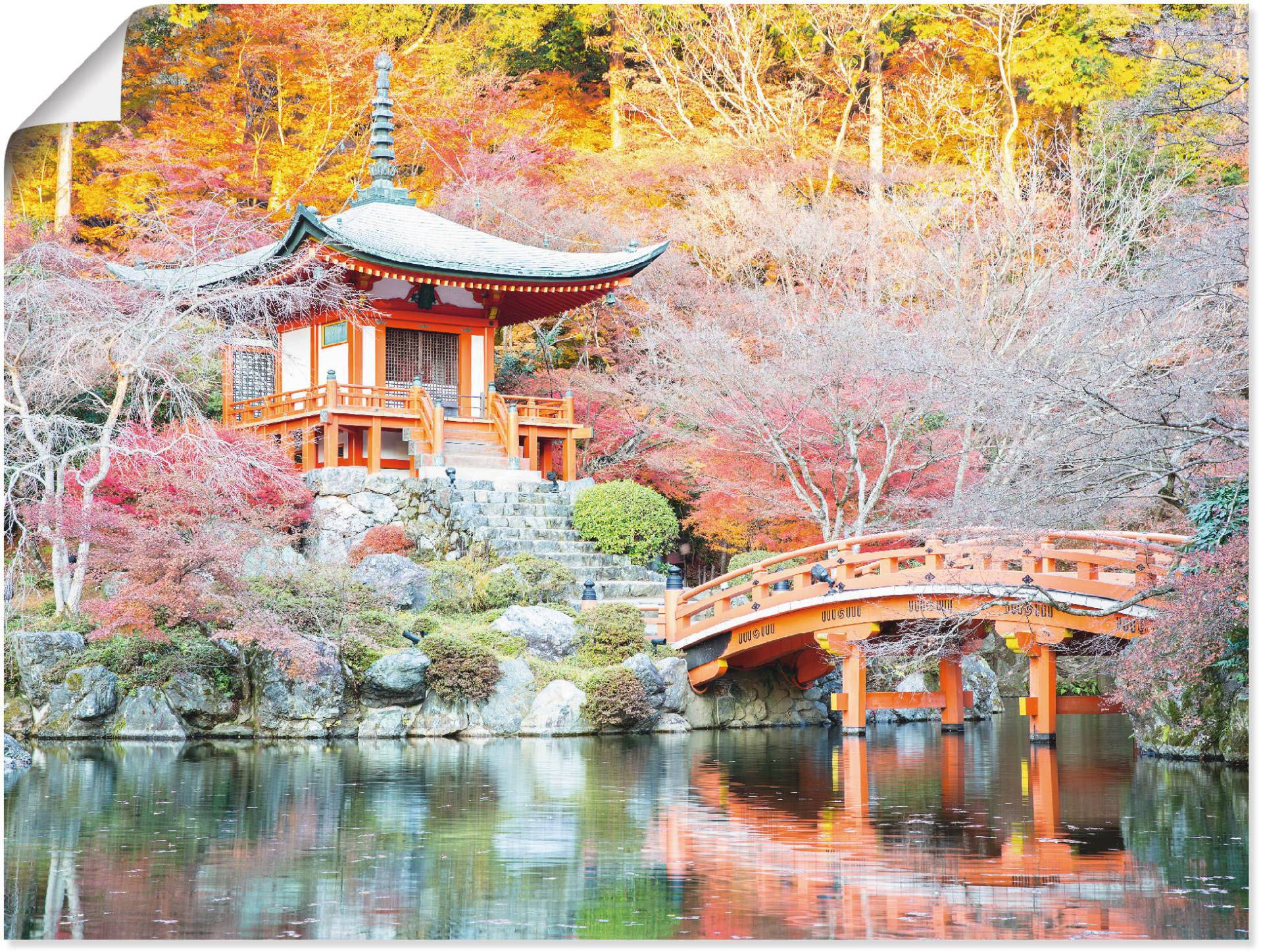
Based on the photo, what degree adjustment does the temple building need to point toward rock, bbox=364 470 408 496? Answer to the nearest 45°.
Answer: approximately 45° to its right

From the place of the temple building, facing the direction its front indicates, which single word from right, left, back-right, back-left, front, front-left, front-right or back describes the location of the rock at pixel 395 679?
front-right

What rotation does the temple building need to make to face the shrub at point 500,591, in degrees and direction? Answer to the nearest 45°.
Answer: approximately 45° to its right

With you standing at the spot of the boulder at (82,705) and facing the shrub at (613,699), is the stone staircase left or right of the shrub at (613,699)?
left

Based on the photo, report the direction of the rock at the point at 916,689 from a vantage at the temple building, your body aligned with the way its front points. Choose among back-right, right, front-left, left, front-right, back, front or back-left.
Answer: front

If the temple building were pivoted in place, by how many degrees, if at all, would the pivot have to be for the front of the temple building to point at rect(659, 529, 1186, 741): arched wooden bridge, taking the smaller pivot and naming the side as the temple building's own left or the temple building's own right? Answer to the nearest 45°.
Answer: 0° — it already faces it

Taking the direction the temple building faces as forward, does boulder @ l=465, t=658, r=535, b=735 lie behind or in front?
in front

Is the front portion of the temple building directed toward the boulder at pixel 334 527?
no

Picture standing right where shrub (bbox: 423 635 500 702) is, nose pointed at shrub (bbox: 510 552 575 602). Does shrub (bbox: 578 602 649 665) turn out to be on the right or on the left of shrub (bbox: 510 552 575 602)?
right

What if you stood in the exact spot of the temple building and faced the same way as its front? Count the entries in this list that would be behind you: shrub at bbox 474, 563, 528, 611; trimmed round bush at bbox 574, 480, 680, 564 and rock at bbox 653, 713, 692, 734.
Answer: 0

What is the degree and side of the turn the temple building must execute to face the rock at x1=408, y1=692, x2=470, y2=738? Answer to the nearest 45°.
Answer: approximately 45° to its right

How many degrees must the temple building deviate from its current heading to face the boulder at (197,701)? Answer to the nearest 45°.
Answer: approximately 45° to its right

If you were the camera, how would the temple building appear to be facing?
facing the viewer and to the right of the viewer

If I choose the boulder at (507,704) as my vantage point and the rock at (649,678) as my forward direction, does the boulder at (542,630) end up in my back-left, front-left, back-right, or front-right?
front-left

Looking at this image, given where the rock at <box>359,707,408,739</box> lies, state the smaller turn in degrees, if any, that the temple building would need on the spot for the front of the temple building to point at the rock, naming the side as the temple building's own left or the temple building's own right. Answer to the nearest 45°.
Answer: approximately 45° to the temple building's own right

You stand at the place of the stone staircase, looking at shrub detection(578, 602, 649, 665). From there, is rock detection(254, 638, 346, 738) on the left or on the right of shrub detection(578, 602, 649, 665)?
right

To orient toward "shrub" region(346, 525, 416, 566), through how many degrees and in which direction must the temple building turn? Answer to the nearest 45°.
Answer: approximately 45° to its right

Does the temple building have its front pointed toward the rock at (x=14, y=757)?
no
